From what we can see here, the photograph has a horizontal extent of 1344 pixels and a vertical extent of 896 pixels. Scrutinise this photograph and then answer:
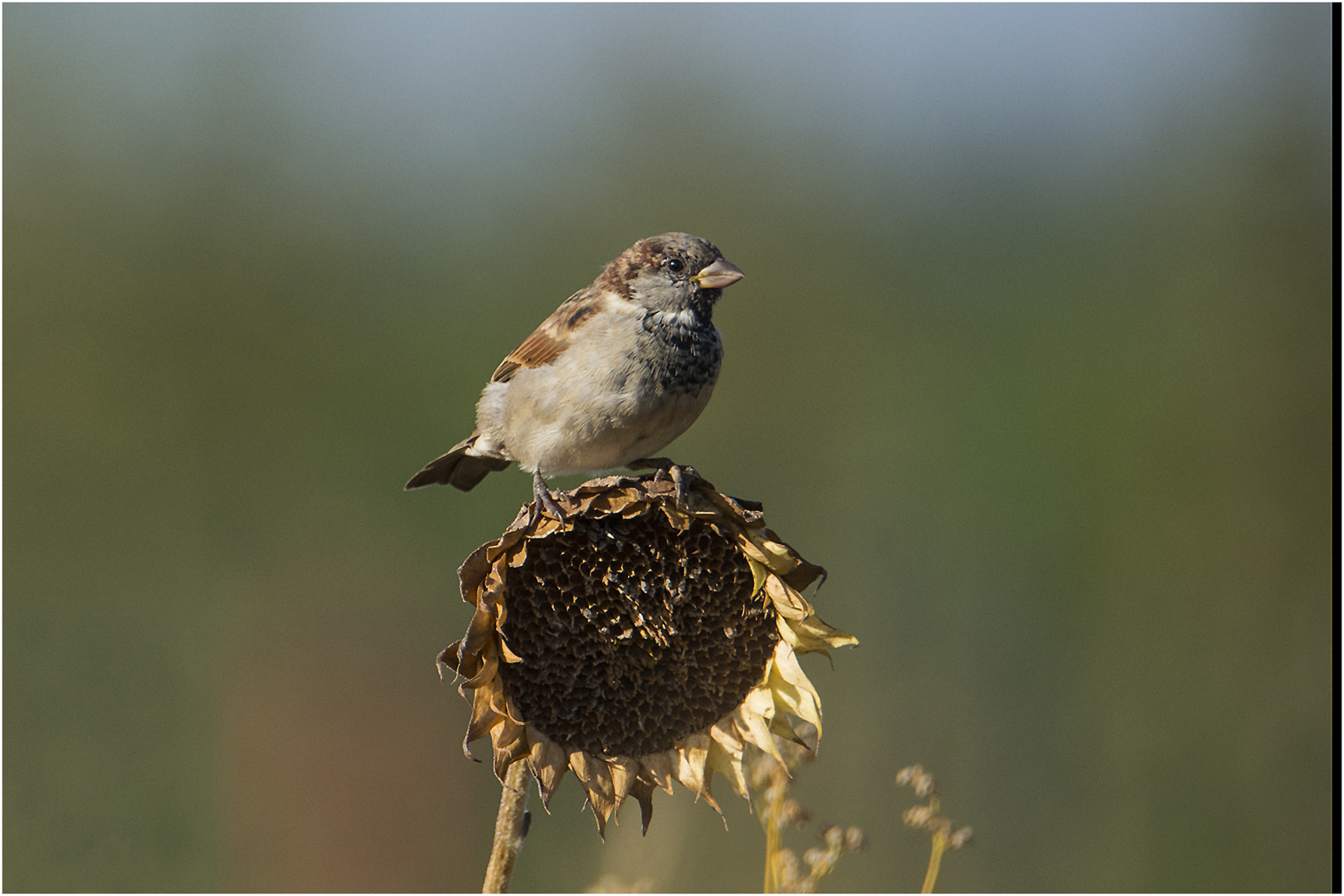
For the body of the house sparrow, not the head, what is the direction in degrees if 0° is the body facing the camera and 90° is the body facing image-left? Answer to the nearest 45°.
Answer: approximately 315°

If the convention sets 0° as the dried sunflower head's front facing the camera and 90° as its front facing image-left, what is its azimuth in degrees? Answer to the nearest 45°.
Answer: approximately 0°
